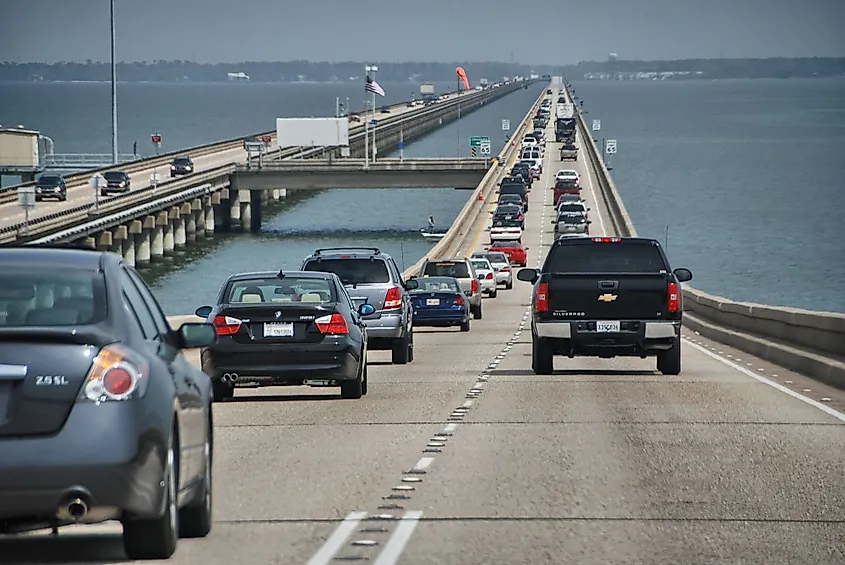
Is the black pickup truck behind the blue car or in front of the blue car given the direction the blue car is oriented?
behind

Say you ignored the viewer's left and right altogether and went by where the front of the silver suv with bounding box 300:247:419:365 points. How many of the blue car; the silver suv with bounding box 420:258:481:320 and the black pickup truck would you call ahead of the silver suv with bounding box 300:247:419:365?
2

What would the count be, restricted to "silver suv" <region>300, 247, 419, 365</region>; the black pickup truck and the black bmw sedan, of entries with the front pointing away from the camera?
3

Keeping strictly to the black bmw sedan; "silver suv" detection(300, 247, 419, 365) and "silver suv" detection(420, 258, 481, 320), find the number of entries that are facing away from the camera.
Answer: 3

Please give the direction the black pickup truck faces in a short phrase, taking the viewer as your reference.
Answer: facing away from the viewer

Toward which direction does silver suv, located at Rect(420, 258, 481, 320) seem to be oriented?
away from the camera

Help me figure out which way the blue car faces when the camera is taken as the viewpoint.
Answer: facing away from the viewer

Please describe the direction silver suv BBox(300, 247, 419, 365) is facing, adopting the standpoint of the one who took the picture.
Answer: facing away from the viewer

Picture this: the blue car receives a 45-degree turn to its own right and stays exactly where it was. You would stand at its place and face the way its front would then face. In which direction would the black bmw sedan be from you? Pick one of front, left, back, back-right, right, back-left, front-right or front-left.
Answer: back-right

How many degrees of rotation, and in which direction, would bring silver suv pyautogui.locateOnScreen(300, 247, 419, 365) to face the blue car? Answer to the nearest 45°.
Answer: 0° — it already faces it

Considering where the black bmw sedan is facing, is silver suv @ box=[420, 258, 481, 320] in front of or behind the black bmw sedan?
in front

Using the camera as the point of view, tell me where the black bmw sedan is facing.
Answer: facing away from the viewer
